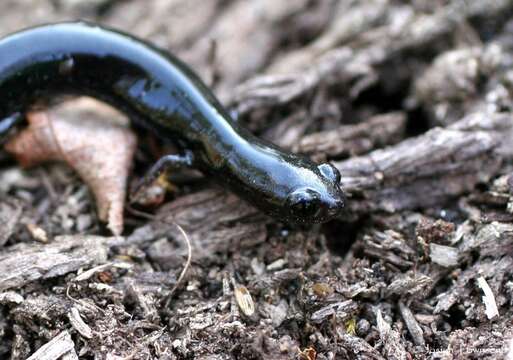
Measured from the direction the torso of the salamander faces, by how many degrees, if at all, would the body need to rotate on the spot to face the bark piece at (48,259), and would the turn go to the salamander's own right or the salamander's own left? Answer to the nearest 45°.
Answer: approximately 90° to the salamander's own right

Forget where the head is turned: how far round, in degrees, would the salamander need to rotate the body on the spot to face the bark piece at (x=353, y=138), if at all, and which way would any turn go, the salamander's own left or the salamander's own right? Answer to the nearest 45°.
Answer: approximately 45° to the salamander's own left

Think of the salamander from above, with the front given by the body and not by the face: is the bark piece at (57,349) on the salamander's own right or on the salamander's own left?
on the salamander's own right

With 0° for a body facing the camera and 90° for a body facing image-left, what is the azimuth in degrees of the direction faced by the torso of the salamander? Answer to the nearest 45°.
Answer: approximately 315°

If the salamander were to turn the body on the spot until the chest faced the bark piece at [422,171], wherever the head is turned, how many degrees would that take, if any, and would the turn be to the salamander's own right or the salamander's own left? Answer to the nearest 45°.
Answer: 0° — it already faces it
